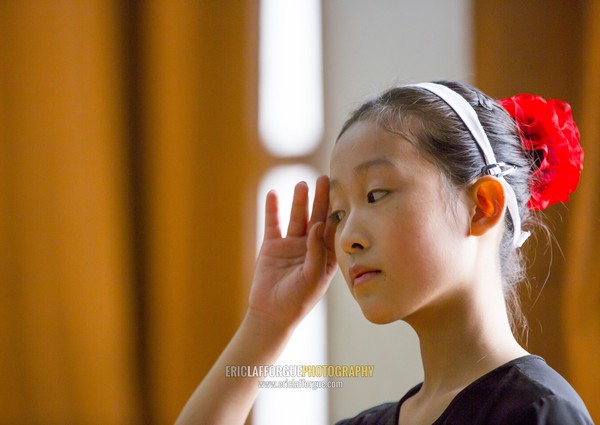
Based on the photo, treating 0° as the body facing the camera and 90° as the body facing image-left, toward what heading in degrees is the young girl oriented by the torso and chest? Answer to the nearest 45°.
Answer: approximately 45°

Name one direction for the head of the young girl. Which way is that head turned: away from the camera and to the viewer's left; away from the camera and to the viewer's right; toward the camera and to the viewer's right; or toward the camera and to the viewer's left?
toward the camera and to the viewer's left
